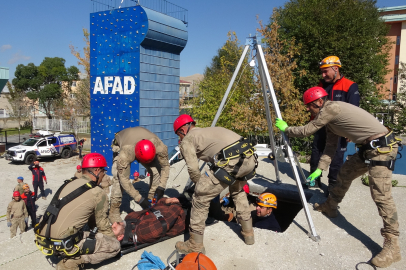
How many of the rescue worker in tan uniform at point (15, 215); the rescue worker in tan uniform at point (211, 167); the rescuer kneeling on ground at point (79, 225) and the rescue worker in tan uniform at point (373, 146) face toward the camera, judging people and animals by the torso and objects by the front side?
1

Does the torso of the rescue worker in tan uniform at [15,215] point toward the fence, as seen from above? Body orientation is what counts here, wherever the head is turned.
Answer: no

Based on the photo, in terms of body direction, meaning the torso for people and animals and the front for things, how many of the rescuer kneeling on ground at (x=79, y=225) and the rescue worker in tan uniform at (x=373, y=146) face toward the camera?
0

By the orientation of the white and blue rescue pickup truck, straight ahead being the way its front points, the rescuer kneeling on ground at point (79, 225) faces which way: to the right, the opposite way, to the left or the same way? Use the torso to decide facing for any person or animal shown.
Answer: the opposite way

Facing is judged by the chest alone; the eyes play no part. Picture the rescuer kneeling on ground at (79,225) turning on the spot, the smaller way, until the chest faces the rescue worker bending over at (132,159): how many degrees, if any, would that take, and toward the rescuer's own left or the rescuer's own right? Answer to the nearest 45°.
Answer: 0° — they already face them

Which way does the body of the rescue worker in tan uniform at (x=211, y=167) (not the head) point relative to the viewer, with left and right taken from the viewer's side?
facing to the left of the viewer

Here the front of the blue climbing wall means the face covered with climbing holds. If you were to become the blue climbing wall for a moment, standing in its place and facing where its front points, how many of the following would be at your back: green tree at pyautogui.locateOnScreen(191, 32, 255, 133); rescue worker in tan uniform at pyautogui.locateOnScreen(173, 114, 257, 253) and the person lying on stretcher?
1

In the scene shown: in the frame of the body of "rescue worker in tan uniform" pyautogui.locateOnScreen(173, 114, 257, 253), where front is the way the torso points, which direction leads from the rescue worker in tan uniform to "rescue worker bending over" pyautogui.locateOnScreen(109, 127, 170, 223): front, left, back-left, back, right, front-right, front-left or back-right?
front-right

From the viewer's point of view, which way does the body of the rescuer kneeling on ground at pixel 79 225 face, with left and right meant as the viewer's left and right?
facing away from the viewer and to the right of the viewer

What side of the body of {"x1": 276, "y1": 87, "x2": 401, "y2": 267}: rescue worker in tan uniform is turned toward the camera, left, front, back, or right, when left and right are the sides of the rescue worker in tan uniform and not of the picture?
left

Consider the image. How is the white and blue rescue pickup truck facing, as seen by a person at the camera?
facing the viewer and to the left of the viewer

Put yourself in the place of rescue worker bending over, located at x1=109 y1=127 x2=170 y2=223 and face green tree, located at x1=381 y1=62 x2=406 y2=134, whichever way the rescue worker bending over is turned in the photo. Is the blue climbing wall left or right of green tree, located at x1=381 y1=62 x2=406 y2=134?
left

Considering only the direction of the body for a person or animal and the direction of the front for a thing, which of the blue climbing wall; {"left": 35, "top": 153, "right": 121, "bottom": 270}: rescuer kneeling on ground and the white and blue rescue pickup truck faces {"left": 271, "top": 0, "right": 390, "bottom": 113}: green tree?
the rescuer kneeling on ground

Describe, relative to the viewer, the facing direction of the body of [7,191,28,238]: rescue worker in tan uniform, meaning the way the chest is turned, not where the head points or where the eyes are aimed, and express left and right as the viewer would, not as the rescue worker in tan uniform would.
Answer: facing the viewer

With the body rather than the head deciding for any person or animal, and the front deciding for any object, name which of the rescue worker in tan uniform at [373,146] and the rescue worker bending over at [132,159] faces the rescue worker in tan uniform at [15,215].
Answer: the rescue worker in tan uniform at [373,146]

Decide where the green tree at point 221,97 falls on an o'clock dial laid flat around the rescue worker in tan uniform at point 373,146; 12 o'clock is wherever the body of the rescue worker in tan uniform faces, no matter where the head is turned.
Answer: The green tree is roughly at 2 o'clock from the rescue worker in tan uniform.

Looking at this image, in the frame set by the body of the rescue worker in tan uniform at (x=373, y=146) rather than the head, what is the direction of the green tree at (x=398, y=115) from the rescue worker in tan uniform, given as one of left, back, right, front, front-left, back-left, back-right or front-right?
right

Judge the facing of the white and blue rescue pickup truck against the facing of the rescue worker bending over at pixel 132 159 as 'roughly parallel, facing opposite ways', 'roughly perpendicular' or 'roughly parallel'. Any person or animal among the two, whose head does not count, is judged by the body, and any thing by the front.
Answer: roughly perpendicular

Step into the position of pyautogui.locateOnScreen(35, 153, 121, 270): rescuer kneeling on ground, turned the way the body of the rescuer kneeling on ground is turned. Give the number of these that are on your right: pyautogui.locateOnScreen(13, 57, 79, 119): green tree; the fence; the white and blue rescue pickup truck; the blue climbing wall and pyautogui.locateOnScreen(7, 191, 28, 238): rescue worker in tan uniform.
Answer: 0
